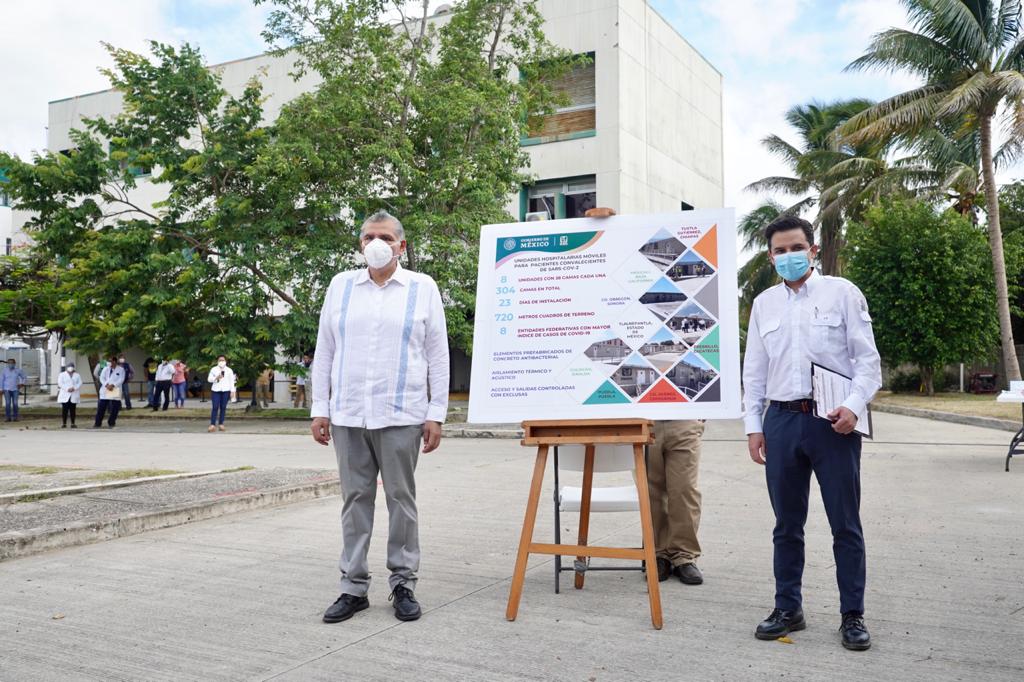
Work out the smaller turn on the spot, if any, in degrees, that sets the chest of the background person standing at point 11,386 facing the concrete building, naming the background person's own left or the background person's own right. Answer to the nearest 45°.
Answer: approximately 90° to the background person's own left

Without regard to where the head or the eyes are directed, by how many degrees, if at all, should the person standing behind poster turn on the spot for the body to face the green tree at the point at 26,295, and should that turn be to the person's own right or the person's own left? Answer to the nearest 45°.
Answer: approximately 135° to the person's own right

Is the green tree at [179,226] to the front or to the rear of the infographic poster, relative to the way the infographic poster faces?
to the rear

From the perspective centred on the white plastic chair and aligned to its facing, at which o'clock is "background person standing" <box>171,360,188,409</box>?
The background person standing is roughly at 5 o'clock from the white plastic chair.

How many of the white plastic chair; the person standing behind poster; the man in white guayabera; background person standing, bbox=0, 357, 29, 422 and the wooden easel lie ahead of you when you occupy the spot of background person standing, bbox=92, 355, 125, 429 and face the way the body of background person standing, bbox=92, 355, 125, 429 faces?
4

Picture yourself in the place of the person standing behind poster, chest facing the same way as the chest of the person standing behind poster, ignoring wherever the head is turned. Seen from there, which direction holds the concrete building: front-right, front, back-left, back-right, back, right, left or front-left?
back
